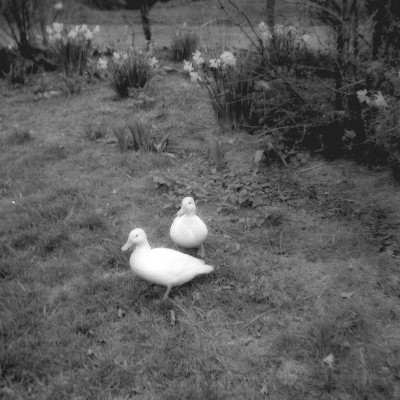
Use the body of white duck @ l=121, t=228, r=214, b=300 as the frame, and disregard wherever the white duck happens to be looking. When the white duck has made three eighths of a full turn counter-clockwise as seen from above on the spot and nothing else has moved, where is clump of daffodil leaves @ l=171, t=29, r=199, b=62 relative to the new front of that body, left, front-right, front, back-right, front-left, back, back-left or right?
back-left

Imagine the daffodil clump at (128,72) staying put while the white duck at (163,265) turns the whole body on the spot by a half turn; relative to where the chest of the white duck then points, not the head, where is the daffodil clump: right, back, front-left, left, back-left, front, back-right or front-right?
left

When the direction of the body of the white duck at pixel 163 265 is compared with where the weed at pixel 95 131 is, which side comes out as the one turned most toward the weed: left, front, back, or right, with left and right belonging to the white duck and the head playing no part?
right

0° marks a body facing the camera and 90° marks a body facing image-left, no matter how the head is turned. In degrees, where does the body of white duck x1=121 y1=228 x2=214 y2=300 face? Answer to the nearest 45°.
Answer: approximately 90°

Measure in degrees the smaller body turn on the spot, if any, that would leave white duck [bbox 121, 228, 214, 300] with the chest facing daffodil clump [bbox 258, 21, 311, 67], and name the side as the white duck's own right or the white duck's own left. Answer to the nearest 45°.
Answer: approximately 135° to the white duck's own right

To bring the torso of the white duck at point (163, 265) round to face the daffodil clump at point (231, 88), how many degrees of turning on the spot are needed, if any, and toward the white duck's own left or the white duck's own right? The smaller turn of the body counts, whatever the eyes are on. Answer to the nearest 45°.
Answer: approximately 90° to the white duck's own right

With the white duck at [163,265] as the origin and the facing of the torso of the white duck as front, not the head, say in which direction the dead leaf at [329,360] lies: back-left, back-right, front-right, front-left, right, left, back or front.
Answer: back-left
